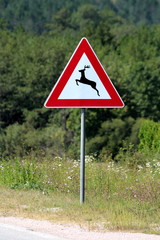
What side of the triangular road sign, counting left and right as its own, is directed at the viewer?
front
